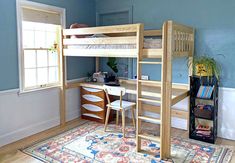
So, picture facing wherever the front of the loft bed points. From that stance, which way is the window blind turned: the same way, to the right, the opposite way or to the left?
to the left

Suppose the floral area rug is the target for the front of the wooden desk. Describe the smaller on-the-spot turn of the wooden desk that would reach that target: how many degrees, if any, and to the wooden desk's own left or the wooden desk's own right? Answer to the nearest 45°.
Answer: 0° — it already faces it

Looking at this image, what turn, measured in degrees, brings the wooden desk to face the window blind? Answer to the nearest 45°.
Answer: approximately 45° to its right

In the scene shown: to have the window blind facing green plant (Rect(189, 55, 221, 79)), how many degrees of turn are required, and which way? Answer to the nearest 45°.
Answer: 0° — it already faces it
